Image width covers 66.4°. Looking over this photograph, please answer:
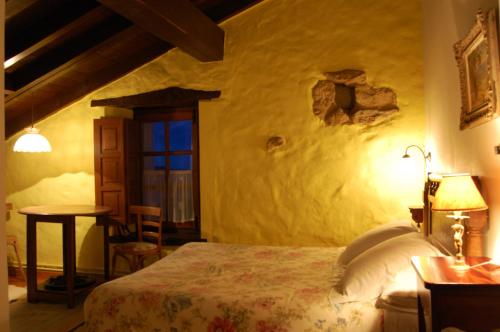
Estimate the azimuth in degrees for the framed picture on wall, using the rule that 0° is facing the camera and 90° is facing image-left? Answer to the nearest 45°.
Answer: approximately 90°

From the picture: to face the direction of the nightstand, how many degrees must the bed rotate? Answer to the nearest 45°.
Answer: approximately 135° to its left

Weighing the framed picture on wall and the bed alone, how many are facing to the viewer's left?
2

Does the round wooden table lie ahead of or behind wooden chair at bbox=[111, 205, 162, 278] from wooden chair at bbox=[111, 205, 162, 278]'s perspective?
ahead

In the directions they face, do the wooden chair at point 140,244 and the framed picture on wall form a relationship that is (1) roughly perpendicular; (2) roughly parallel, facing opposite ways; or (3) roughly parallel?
roughly perpendicular

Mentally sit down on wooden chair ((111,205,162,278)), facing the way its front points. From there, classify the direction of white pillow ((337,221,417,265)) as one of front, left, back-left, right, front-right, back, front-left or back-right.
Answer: left

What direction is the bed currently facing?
to the viewer's left
